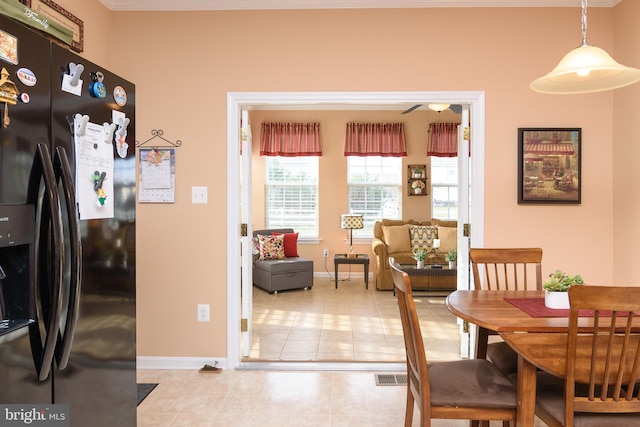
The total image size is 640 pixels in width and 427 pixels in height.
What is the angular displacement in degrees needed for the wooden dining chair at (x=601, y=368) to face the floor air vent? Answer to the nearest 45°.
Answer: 0° — it already faces it

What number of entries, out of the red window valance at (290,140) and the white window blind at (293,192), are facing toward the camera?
2

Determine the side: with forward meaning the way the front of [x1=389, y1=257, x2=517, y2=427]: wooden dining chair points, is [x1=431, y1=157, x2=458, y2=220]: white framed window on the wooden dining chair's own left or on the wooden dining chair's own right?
on the wooden dining chair's own left

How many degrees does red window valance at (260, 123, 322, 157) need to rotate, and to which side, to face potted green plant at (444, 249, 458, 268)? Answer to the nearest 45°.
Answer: approximately 45° to its left

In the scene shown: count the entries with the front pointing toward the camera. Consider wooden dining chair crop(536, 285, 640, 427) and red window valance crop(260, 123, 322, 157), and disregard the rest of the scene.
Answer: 1

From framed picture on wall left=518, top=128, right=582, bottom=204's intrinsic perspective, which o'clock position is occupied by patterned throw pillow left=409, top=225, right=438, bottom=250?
The patterned throw pillow is roughly at 5 o'clock from the framed picture on wall.

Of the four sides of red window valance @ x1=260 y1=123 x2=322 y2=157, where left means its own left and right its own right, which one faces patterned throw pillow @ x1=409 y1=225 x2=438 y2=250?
left

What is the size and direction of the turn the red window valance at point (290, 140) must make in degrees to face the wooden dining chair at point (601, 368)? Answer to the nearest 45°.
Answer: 0° — it already faces it

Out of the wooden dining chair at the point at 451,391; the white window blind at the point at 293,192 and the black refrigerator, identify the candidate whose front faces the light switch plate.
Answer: the white window blind
